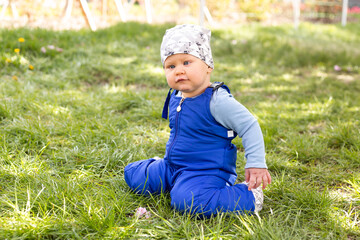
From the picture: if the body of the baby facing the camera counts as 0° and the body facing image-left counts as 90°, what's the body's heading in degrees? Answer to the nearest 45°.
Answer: approximately 45°
